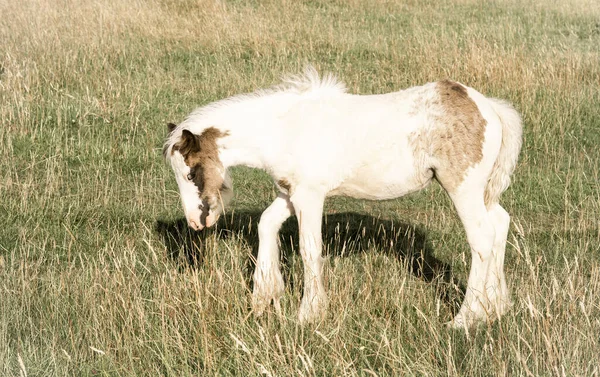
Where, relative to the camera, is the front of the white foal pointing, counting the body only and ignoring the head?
to the viewer's left
